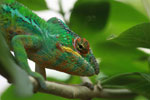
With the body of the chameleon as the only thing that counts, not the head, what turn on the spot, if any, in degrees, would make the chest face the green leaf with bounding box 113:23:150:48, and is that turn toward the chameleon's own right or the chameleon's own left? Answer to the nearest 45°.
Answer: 0° — it already faces it

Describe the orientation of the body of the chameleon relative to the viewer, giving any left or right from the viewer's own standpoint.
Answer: facing to the right of the viewer

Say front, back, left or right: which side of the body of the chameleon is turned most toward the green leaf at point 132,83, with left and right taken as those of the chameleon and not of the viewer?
front
